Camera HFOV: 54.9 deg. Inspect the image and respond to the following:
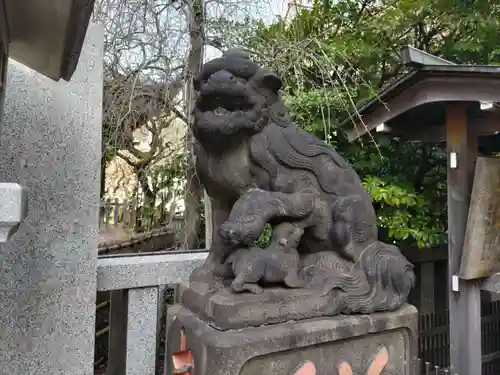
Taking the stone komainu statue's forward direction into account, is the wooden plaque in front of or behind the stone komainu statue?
behind

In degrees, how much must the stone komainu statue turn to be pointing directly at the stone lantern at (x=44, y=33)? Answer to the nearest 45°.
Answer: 0° — it already faces it

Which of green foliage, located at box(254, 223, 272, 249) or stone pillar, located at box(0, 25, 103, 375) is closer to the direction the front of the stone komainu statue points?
the stone pillar

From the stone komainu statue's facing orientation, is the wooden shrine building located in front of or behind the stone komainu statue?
behind

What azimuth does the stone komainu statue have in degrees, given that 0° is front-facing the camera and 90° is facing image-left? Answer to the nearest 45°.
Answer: approximately 45°

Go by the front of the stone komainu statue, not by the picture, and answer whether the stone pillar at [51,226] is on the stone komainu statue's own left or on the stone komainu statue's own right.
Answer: on the stone komainu statue's own right

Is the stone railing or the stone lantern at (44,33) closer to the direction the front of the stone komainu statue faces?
the stone lantern
